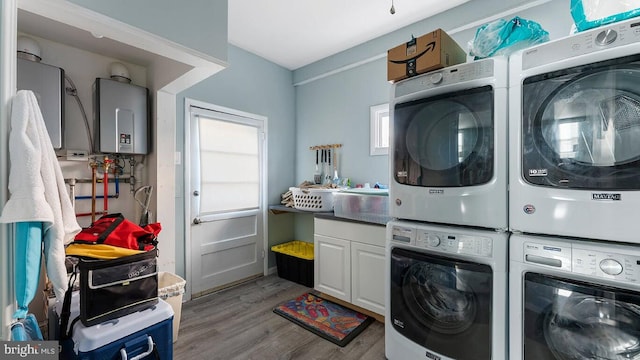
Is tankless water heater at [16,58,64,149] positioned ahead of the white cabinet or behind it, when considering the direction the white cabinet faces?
ahead

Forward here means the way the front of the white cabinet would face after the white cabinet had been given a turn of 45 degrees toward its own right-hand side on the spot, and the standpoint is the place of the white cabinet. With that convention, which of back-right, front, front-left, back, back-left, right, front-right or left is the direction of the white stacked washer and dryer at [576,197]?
back-left

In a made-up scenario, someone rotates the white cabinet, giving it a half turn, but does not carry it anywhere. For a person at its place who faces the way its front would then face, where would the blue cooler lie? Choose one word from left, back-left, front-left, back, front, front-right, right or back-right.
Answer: back

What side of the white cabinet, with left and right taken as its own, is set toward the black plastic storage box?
right

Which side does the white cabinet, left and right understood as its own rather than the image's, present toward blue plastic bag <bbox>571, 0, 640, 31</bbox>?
left

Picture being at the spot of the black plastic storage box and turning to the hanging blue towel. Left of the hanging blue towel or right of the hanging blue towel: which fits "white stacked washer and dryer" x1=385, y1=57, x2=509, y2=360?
left

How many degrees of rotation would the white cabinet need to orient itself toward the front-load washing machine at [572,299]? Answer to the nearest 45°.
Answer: approximately 90° to its left

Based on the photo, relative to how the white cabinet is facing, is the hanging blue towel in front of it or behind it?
in front

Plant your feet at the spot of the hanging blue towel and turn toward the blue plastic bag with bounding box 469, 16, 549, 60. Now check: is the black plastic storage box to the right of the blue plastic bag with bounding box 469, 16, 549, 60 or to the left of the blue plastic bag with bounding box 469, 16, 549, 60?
left

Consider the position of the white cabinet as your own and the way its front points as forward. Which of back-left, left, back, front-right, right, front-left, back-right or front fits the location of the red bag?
front

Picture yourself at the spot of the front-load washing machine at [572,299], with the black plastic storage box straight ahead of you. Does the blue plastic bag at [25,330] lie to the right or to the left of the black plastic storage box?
left

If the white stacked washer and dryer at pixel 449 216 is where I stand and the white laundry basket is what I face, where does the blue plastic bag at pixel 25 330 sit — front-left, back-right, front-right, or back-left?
front-left

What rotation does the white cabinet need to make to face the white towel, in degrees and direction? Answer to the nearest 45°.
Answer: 0° — it already faces it

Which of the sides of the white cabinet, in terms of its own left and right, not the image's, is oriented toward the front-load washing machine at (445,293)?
left

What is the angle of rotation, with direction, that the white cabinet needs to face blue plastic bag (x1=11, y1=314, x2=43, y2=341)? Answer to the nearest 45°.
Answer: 0° — it already faces it

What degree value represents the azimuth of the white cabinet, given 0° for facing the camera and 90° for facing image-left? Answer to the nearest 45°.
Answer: approximately 45°
